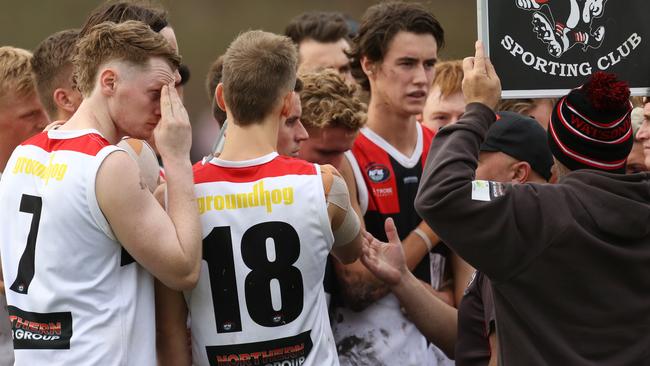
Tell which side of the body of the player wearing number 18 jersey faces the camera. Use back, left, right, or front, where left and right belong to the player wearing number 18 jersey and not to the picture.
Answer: back

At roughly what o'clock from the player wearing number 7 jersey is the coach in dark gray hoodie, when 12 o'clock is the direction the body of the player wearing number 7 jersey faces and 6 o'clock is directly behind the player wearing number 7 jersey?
The coach in dark gray hoodie is roughly at 2 o'clock from the player wearing number 7 jersey.

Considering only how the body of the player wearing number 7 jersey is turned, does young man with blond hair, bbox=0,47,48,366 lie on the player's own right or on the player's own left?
on the player's own left

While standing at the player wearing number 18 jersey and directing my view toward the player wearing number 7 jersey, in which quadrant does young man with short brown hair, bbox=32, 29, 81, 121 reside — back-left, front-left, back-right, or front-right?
front-right

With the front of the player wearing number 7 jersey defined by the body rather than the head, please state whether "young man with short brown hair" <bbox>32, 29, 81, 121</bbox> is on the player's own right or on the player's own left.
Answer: on the player's own left

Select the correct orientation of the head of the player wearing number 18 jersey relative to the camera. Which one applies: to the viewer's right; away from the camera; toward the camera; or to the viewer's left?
away from the camera

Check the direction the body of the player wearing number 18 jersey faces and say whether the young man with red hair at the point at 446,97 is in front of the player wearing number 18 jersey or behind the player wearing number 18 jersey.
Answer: in front

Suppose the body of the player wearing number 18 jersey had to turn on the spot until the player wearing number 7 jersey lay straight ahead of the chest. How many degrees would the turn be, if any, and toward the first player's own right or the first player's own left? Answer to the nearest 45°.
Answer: approximately 90° to the first player's own left

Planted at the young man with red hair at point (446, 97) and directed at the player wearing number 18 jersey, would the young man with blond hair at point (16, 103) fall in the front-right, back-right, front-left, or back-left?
front-right

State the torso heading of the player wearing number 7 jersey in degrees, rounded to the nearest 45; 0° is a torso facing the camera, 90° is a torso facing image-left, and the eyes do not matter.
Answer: approximately 225°

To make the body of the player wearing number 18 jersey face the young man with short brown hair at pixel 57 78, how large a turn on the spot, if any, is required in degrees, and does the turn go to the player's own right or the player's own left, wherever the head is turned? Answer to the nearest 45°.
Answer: approximately 45° to the player's own left

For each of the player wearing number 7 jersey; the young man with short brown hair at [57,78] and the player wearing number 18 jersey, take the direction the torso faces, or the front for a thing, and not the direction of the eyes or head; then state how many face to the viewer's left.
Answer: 0

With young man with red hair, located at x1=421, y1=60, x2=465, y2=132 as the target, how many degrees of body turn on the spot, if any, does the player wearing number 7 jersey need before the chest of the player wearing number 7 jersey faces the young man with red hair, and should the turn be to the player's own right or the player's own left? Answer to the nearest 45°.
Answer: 0° — they already face them
